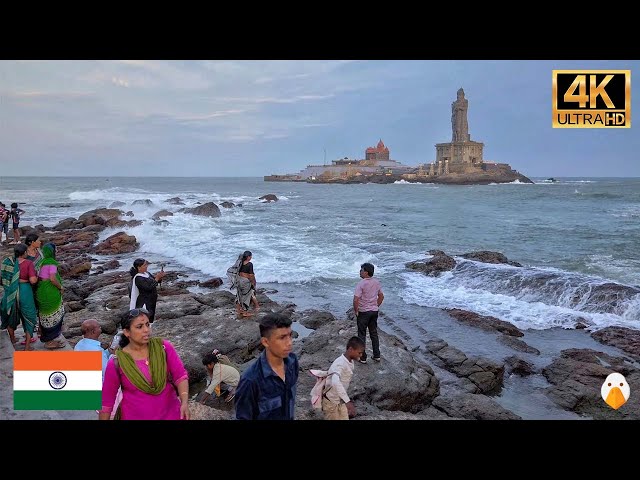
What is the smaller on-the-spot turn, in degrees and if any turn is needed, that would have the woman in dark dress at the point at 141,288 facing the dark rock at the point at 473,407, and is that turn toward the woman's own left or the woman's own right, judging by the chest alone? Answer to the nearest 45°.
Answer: approximately 45° to the woman's own right

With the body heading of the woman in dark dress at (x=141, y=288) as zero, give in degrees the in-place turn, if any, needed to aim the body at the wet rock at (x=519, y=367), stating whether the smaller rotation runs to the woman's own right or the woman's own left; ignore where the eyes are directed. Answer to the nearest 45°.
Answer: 0° — they already face it

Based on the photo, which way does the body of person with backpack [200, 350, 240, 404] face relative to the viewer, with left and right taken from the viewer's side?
facing to the left of the viewer

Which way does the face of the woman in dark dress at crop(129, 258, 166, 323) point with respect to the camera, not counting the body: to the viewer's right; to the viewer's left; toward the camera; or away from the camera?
to the viewer's right

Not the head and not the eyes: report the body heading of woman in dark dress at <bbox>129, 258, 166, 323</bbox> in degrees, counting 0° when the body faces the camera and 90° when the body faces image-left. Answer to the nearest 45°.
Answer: approximately 270°

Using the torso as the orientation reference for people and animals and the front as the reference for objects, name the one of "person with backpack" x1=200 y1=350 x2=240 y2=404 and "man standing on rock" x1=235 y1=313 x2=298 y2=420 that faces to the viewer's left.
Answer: the person with backpack
